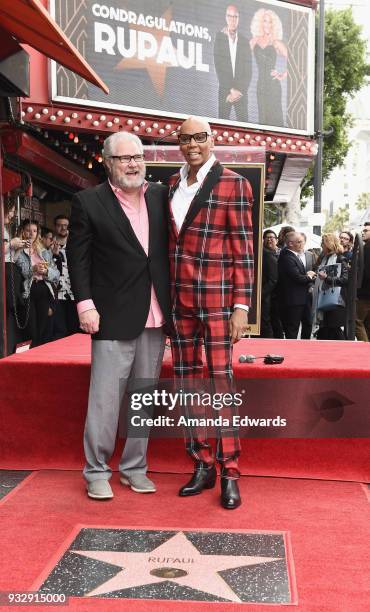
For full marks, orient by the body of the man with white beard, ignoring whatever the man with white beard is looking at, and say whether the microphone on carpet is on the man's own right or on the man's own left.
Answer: on the man's own left

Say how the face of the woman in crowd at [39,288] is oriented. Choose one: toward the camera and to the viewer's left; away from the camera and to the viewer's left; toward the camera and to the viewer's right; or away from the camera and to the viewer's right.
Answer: toward the camera and to the viewer's right

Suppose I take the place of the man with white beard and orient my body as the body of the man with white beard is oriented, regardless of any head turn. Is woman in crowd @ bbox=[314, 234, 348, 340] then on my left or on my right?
on my left
